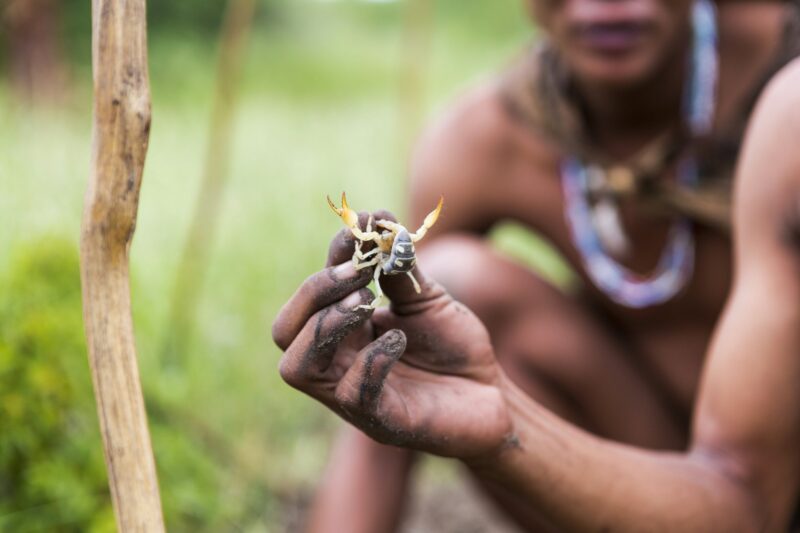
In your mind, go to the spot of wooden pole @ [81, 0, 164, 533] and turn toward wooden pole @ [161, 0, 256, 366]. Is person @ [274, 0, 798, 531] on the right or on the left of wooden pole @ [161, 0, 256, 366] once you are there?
right

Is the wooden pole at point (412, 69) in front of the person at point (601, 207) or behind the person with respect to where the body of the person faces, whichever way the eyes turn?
behind

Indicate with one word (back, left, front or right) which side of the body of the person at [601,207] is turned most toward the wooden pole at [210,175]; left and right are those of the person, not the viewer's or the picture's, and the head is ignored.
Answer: right

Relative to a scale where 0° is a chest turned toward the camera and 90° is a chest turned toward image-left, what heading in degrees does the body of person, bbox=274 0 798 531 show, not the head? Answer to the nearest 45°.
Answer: approximately 0°
